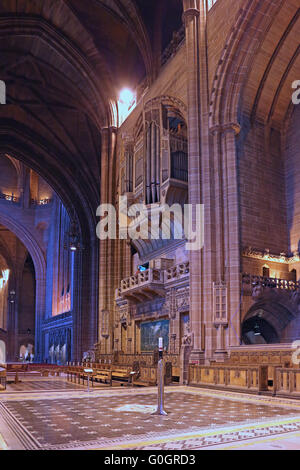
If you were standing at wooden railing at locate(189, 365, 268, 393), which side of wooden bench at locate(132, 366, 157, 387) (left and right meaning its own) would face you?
left

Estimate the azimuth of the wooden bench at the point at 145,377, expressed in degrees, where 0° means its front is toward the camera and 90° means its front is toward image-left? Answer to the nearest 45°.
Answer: approximately 45°

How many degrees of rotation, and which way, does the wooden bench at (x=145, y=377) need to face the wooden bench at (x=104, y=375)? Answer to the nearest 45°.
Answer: approximately 90° to its right

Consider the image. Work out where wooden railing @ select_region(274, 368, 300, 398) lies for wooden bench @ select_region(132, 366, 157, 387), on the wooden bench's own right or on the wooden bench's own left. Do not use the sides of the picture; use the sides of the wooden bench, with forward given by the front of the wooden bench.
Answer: on the wooden bench's own left
